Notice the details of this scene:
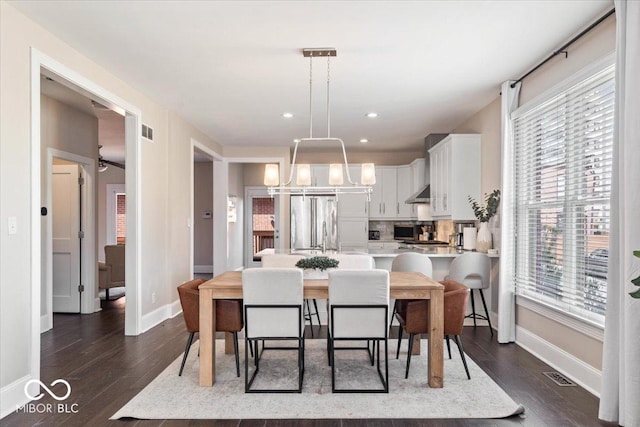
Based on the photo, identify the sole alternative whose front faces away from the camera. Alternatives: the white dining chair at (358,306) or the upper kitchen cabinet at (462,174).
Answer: the white dining chair

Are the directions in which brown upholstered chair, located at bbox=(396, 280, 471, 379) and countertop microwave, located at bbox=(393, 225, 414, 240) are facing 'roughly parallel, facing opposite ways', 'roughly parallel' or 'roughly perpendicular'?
roughly perpendicular

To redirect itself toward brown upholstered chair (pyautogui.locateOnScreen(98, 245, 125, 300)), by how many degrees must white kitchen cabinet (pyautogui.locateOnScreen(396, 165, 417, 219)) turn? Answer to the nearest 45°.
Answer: approximately 45° to its right

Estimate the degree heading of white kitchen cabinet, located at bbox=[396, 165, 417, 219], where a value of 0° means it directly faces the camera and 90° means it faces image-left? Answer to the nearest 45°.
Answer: approximately 0°

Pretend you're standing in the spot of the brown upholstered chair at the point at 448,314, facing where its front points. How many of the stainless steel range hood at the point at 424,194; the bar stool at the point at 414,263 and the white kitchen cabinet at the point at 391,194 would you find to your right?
3

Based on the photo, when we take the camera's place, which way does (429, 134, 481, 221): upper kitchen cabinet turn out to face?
facing to the left of the viewer

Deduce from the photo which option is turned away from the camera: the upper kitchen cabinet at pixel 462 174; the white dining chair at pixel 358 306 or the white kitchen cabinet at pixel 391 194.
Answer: the white dining chair

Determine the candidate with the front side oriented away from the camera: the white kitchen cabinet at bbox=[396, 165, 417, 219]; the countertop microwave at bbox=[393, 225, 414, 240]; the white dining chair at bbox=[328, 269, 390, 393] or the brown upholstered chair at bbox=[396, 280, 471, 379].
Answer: the white dining chair

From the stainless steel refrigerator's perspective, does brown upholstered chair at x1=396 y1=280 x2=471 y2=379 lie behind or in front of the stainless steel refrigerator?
in front

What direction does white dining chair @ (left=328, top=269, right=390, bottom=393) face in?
away from the camera

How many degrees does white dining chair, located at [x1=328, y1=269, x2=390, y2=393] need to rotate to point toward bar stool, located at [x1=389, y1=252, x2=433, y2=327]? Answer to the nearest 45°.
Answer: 0° — it already faces it

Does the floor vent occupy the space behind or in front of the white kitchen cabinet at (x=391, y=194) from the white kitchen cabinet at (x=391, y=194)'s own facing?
in front

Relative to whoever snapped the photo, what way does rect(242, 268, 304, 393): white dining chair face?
facing away from the viewer
